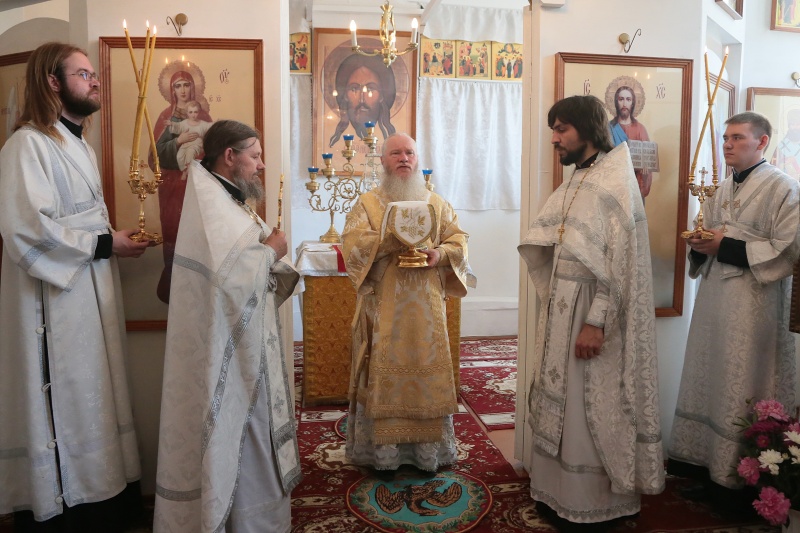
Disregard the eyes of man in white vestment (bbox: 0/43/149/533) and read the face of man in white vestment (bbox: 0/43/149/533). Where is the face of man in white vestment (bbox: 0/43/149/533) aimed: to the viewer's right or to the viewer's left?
to the viewer's right

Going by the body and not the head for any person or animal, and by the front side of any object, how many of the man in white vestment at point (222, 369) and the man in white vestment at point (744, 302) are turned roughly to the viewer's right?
1

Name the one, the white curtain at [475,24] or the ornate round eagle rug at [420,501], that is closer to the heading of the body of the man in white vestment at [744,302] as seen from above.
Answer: the ornate round eagle rug

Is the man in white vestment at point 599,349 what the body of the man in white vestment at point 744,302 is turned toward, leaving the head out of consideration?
yes

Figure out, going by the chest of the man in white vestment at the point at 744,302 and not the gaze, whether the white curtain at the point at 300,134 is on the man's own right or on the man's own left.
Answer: on the man's own right

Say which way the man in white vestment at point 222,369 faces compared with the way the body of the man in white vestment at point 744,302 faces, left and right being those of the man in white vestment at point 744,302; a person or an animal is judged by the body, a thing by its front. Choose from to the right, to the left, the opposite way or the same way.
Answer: the opposite way

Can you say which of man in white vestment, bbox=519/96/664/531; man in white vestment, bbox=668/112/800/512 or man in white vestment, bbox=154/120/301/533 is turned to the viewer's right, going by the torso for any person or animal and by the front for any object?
man in white vestment, bbox=154/120/301/533

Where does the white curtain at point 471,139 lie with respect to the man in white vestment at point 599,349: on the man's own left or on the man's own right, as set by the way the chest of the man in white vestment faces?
on the man's own right

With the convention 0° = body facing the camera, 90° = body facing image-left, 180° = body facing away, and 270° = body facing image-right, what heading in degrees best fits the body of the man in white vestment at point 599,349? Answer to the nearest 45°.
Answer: approximately 45°

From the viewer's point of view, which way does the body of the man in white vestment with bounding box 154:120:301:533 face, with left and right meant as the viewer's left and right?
facing to the right of the viewer
